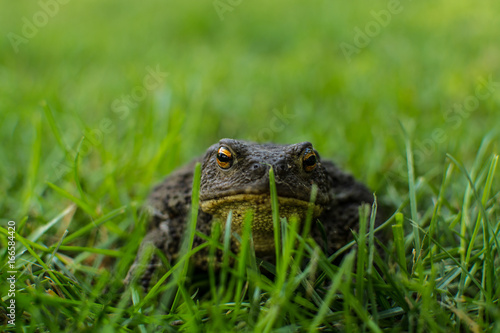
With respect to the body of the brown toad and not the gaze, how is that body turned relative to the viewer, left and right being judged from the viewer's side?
facing the viewer
